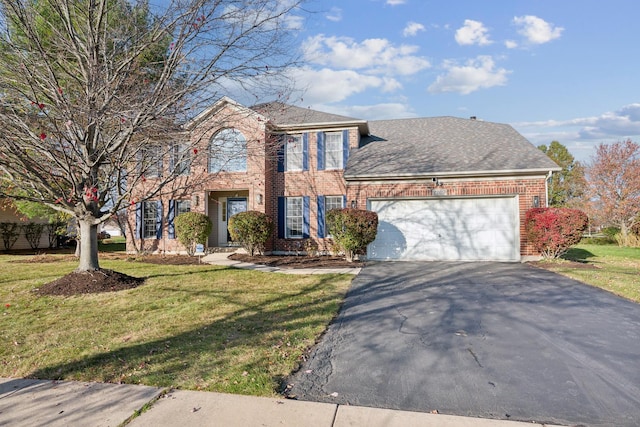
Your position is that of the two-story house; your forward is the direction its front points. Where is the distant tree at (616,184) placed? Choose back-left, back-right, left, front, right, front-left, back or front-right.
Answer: back-left

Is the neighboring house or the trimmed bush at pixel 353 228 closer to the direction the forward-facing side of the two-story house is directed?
the trimmed bush

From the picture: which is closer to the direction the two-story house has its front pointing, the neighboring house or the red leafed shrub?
the red leafed shrub

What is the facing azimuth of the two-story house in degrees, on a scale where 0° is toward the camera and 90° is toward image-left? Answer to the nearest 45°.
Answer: approximately 0°

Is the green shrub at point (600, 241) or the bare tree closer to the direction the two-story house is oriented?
the bare tree

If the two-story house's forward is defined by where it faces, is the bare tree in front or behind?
in front
